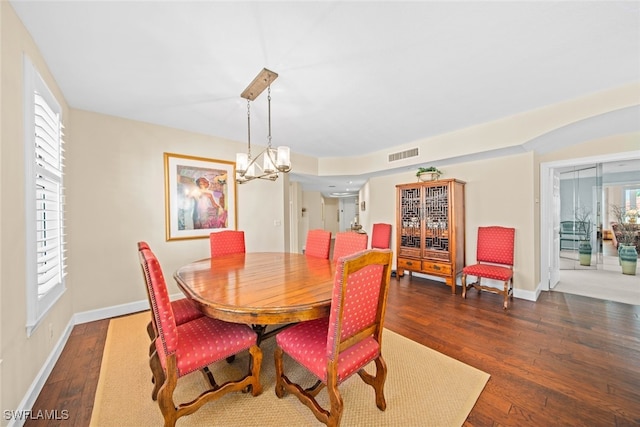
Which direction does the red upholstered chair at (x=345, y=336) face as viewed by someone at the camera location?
facing away from the viewer and to the left of the viewer

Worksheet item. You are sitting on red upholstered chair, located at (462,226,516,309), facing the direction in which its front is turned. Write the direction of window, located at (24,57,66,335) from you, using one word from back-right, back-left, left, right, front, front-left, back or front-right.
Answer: front

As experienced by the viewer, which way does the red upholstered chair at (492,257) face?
facing the viewer and to the left of the viewer

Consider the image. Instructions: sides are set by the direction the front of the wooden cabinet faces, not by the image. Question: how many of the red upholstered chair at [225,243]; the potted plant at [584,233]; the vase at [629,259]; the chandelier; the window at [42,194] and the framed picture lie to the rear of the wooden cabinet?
2

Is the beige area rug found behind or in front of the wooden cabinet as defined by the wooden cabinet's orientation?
in front

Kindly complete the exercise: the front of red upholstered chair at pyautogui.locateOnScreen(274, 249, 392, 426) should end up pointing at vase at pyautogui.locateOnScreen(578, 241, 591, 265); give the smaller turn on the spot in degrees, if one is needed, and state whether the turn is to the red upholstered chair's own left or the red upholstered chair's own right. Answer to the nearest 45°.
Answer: approximately 90° to the red upholstered chair's own right

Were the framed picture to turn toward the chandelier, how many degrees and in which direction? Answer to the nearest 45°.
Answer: approximately 45° to its right

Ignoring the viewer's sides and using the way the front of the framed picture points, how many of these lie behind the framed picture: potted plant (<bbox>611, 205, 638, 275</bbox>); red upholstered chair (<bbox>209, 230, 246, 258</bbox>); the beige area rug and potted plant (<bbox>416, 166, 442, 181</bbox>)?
0

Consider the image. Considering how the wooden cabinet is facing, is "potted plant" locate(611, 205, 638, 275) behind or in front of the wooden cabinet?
behind

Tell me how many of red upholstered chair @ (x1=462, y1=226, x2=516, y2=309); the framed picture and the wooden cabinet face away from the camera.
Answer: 0

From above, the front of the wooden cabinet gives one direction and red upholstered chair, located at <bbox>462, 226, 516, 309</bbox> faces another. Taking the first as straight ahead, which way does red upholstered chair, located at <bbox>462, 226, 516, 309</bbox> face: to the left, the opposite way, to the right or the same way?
the same way

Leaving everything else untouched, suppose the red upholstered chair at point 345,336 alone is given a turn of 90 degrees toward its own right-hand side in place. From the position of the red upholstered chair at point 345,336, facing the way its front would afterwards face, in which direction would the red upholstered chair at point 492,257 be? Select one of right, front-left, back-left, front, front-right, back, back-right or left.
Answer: front

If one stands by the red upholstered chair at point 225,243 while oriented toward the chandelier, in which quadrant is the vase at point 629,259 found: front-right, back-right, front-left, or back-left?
front-left
